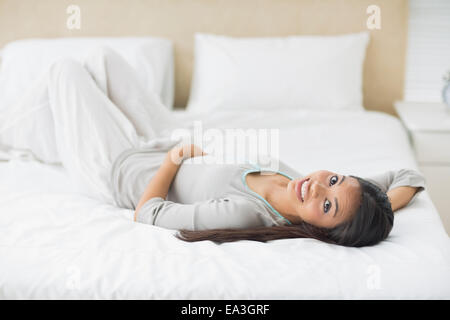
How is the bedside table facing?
toward the camera

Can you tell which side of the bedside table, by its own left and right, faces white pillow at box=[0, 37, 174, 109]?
right

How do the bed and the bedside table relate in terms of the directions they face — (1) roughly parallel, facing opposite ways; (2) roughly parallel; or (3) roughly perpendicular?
roughly parallel

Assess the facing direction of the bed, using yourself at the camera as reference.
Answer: facing the viewer

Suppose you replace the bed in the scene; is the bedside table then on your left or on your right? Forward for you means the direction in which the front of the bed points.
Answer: on your left

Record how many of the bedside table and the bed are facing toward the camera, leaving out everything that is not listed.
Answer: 2

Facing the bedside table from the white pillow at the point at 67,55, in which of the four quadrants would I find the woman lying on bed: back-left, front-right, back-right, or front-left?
front-right

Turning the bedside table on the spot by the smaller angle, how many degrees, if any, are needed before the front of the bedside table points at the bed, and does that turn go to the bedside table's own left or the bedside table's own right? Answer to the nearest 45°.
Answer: approximately 45° to the bedside table's own right

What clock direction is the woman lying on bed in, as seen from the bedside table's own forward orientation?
The woman lying on bed is roughly at 1 o'clock from the bedside table.
